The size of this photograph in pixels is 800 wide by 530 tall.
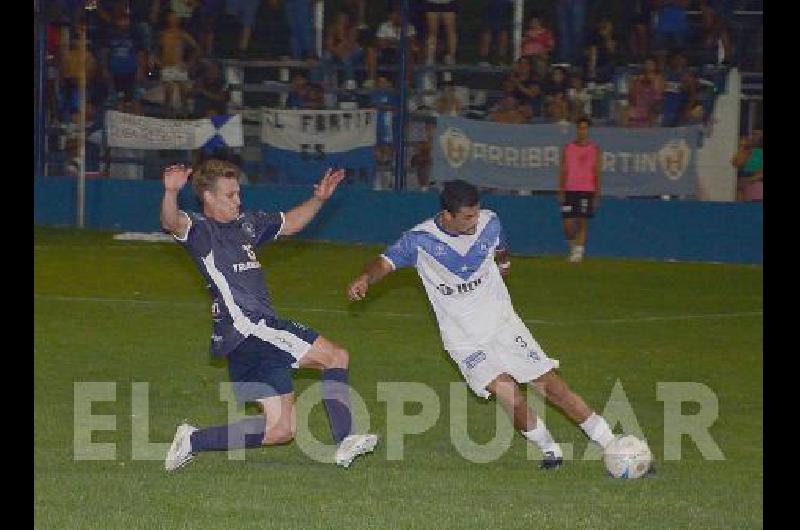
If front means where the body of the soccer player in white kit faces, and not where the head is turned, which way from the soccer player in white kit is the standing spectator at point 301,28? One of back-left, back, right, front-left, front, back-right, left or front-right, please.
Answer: back

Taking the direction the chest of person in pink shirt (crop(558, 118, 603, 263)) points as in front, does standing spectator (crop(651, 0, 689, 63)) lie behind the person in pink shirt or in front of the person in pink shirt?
behind

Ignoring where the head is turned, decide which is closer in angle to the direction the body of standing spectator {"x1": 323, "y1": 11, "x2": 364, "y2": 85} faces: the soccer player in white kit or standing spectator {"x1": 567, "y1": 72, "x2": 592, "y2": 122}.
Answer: the soccer player in white kit

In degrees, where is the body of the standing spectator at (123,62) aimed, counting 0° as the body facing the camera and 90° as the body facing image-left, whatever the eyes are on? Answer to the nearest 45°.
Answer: approximately 0°

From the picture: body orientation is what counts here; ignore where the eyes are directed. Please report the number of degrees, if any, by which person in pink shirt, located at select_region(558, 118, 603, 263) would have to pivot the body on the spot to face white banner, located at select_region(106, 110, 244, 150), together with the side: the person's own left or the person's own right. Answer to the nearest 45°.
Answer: approximately 135° to the person's own right
